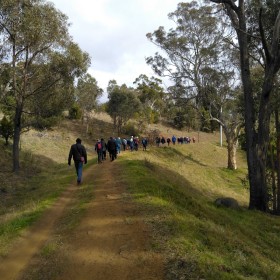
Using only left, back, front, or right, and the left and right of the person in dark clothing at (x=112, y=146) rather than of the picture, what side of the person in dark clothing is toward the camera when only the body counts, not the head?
back
